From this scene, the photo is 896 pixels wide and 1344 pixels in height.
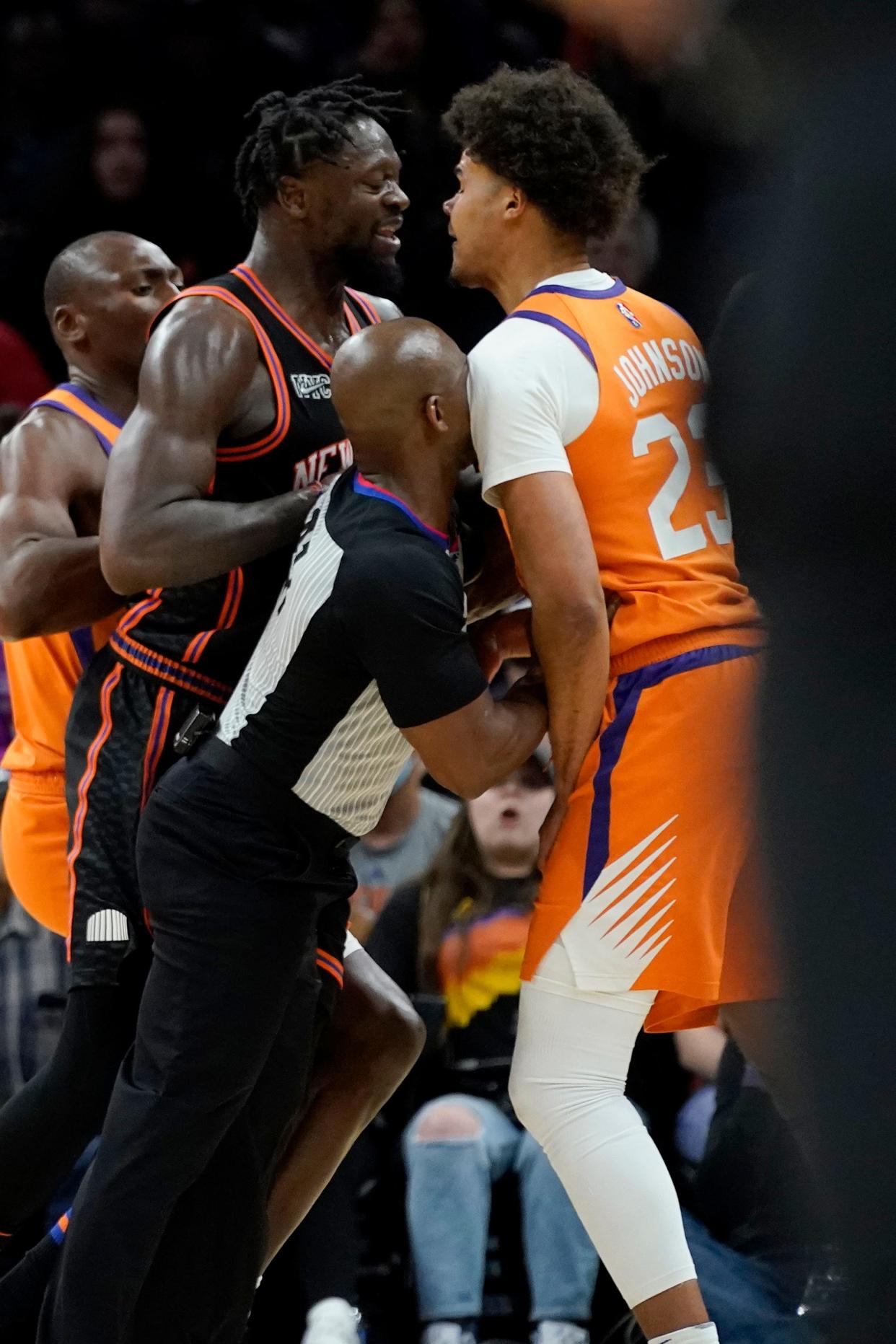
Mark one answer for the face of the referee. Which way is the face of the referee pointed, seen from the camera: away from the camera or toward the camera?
away from the camera

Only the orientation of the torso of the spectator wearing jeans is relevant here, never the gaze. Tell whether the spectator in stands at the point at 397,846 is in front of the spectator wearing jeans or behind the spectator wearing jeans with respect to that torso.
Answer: behind

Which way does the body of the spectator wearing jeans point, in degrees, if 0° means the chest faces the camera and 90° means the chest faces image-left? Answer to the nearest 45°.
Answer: approximately 0°

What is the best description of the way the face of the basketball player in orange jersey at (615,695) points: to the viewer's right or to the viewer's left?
to the viewer's left

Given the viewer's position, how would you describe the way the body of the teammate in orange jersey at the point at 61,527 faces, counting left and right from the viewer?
facing to the right of the viewer

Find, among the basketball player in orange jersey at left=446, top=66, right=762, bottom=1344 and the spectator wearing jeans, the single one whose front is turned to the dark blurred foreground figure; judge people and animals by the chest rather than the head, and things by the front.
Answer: the spectator wearing jeans

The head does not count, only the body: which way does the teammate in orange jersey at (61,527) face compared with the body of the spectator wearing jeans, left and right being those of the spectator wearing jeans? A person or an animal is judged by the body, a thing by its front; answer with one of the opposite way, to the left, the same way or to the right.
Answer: to the left

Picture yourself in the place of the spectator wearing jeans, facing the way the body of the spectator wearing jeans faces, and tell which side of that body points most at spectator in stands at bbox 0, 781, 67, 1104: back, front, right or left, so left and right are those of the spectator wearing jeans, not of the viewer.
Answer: right

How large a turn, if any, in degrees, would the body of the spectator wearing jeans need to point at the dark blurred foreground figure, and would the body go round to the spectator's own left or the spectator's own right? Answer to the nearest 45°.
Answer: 0° — they already face them

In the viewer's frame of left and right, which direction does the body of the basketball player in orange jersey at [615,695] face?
facing away from the viewer and to the left of the viewer

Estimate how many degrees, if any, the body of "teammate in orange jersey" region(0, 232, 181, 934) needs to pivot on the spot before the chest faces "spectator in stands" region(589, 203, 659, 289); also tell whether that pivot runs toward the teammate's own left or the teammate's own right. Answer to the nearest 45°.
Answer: approximately 45° to the teammate's own left

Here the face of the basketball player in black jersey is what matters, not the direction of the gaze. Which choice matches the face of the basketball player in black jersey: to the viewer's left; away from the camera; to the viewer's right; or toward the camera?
to the viewer's right
